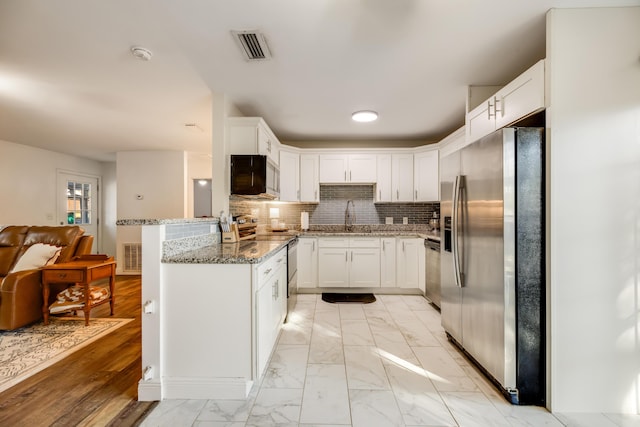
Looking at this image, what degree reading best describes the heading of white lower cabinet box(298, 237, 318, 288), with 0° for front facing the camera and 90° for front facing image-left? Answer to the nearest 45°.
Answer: approximately 0°

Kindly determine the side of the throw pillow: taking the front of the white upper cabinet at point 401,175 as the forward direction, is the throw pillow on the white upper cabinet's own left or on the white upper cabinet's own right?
on the white upper cabinet's own right

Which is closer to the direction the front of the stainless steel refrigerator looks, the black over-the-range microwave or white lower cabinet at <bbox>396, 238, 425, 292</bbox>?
the black over-the-range microwave

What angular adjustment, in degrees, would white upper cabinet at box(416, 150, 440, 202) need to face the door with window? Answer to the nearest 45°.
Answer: approximately 45° to its right

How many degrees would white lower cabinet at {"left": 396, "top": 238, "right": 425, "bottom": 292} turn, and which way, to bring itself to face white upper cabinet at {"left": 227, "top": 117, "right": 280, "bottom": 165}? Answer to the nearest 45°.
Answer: approximately 45° to its right

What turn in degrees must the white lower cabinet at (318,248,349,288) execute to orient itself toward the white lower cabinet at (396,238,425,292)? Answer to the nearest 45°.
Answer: approximately 90° to its left
